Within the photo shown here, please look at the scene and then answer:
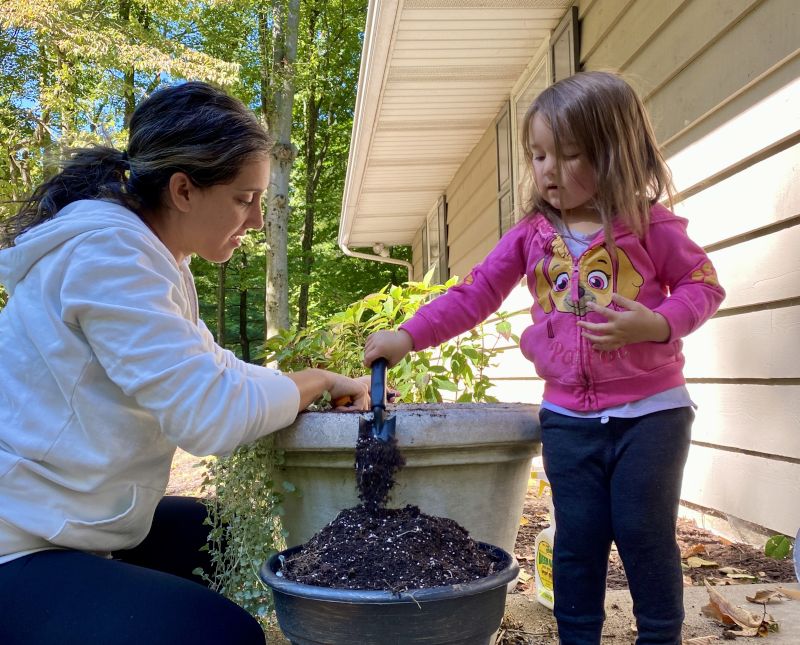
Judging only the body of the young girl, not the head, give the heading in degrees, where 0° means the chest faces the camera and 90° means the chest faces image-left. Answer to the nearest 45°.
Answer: approximately 0°

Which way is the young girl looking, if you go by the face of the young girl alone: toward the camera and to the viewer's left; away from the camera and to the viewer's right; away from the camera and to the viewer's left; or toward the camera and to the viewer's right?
toward the camera and to the viewer's left

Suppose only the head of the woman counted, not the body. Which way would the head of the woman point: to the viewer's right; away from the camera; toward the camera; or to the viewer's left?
to the viewer's right

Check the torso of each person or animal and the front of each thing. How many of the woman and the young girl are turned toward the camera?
1

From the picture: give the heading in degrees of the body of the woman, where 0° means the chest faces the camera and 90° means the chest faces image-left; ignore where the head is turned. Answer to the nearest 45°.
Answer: approximately 270°

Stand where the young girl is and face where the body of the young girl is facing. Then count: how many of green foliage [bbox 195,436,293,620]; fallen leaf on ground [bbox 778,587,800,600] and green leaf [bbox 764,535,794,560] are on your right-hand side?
1

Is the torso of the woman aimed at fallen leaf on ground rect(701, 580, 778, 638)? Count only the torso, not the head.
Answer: yes

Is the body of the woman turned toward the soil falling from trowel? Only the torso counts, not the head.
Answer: yes

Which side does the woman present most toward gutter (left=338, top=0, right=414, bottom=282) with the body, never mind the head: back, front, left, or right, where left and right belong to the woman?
left
